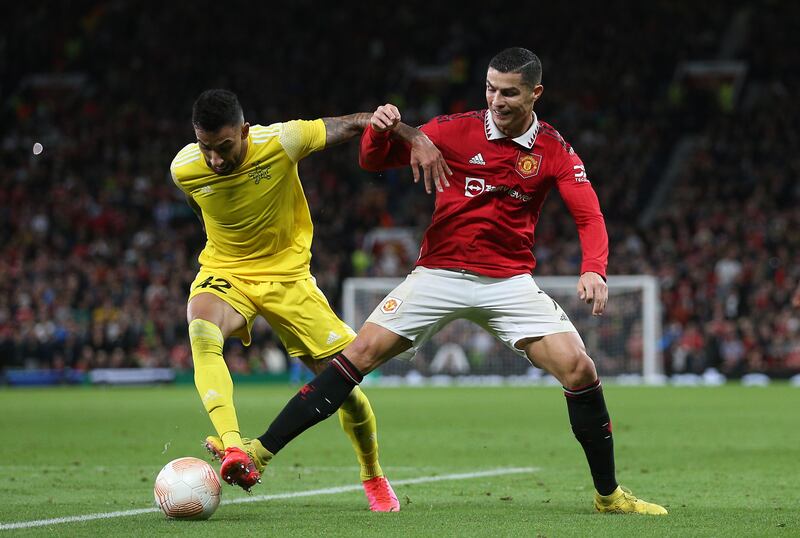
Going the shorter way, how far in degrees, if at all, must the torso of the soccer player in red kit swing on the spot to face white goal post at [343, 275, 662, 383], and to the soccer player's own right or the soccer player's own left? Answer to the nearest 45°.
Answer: approximately 180°

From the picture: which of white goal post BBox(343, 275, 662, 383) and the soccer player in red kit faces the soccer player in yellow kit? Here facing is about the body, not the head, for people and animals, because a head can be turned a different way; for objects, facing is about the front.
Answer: the white goal post

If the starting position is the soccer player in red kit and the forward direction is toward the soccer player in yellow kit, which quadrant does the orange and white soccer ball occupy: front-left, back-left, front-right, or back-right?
front-left

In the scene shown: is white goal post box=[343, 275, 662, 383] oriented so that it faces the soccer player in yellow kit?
yes

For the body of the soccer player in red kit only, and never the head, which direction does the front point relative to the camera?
toward the camera

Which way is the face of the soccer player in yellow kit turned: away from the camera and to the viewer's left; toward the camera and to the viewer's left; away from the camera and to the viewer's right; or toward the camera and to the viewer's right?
toward the camera and to the viewer's left

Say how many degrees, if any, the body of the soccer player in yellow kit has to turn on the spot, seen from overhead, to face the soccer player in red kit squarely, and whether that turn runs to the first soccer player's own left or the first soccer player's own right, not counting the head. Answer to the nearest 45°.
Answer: approximately 45° to the first soccer player's own left

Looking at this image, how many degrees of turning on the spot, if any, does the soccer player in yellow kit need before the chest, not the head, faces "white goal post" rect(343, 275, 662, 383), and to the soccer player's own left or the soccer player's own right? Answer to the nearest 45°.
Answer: approximately 180°

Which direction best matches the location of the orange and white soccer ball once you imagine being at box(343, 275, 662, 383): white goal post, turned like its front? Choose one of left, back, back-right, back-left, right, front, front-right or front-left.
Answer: front

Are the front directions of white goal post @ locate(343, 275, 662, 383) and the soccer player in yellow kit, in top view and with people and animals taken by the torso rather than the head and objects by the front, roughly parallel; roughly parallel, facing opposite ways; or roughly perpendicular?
roughly parallel

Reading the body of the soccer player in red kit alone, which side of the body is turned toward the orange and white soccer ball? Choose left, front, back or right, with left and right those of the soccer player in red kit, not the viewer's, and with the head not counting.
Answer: right

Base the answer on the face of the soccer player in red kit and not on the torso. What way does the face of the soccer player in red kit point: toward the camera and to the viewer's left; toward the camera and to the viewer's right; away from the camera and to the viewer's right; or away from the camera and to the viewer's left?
toward the camera and to the viewer's left

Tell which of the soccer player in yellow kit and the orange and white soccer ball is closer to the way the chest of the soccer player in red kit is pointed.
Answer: the orange and white soccer ball

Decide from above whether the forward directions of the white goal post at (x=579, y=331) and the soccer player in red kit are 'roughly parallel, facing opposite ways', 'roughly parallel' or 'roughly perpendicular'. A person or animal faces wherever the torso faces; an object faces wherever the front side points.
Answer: roughly parallel

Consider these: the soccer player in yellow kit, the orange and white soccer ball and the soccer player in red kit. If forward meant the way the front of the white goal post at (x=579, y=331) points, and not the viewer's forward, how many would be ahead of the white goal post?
3

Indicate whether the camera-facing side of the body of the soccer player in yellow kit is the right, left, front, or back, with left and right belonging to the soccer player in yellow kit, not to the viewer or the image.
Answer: front
